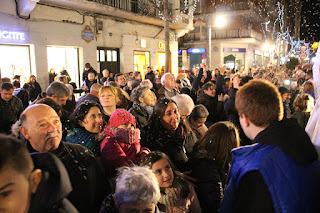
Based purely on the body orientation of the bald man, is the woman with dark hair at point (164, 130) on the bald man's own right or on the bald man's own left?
on the bald man's own left

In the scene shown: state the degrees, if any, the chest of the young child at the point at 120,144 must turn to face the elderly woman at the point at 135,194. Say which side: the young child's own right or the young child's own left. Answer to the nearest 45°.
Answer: approximately 45° to the young child's own right

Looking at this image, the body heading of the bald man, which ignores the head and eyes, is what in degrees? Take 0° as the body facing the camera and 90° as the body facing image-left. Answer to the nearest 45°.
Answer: approximately 315°

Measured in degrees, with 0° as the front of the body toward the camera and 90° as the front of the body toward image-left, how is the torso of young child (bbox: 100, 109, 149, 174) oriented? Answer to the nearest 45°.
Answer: approximately 315°

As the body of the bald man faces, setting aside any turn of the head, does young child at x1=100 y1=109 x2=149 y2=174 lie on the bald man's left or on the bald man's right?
on the bald man's left

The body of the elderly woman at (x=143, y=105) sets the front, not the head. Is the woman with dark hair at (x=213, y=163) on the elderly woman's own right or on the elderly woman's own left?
on the elderly woman's own right

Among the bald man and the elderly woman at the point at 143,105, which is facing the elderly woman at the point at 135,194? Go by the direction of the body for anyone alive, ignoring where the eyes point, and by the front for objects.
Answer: the bald man

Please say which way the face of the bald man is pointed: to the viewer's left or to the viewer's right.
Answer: to the viewer's right

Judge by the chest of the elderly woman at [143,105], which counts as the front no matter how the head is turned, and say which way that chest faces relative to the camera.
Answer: to the viewer's right
